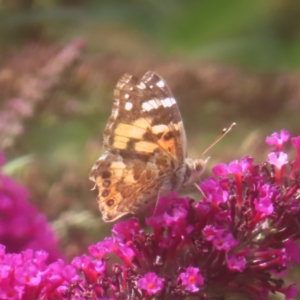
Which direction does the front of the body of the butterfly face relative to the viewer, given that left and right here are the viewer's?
facing to the right of the viewer

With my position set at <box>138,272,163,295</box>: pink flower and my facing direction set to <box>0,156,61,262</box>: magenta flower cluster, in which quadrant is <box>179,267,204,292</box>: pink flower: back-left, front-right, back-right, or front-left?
back-right
